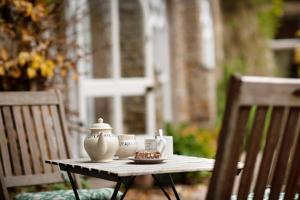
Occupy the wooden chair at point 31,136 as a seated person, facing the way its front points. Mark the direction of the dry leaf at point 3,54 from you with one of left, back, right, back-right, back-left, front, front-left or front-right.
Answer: back-left

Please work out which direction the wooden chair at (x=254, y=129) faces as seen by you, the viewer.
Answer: facing away from the viewer and to the left of the viewer

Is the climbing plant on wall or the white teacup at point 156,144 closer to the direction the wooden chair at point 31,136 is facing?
the white teacup

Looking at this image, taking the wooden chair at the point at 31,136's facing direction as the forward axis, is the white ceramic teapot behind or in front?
in front

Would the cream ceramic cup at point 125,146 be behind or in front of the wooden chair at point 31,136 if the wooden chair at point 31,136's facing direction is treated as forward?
in front

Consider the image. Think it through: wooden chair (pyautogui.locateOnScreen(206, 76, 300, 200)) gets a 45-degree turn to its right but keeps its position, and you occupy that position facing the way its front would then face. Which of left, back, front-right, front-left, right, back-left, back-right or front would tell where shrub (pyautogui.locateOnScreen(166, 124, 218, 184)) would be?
front

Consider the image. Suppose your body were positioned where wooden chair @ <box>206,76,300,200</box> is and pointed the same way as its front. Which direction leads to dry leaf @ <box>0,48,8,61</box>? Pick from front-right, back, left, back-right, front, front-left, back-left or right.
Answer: front

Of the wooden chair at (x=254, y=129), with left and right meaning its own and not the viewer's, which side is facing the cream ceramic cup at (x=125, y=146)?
front

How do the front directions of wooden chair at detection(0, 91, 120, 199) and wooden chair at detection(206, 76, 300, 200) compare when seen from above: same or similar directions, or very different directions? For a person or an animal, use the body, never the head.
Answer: very different directions

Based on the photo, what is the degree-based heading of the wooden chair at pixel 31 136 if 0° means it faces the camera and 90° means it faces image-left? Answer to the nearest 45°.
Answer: approximately 315°

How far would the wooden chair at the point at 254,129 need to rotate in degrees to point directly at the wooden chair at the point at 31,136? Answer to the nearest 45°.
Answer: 0° — it already faces it
